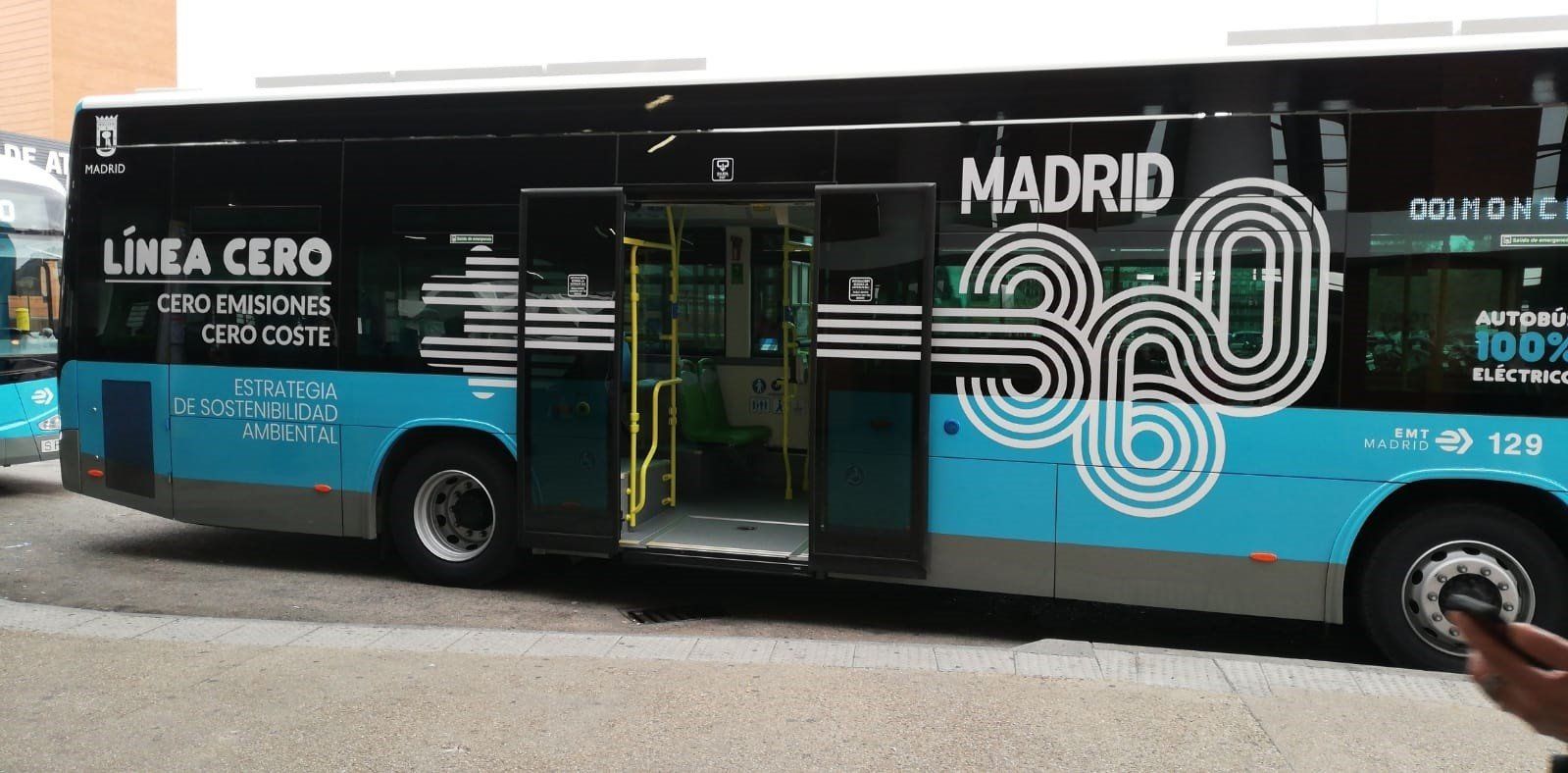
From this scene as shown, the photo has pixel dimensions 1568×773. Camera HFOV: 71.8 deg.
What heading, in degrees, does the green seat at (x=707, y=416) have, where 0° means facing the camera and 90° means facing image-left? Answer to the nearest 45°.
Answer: approximately 270°

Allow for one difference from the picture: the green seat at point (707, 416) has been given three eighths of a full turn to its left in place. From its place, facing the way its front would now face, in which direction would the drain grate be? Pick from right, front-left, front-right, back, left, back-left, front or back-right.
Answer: back-left

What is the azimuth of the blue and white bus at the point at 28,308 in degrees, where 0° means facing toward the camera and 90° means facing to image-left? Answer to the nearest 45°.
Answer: approximately 315°

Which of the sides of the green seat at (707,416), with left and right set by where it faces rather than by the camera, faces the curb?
right

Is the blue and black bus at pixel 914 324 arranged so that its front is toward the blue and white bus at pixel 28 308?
no

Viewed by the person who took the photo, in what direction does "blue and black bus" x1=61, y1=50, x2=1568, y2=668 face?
facing to the right of the viewer
